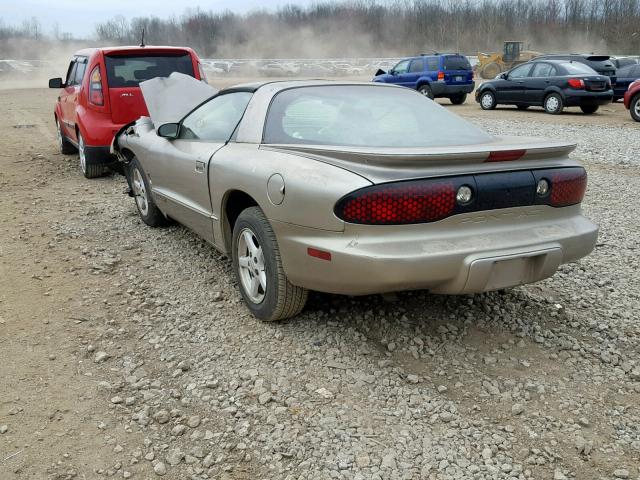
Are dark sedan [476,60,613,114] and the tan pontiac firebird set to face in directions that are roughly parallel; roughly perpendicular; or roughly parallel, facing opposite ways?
roughly parallel

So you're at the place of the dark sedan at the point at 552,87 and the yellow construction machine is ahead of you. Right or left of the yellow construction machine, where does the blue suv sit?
left

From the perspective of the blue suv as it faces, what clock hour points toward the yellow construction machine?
The yellow construction machine is roughly at 2 o'clock from the blue suv.

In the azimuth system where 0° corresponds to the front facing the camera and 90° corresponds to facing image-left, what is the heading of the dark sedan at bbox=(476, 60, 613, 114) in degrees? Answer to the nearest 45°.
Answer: approximately 135°

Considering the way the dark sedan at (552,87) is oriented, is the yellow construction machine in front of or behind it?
in front

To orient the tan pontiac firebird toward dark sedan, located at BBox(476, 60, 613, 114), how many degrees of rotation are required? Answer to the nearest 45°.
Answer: approximately 45° to its right

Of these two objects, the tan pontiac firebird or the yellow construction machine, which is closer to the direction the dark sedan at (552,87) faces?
the yellow construction machine

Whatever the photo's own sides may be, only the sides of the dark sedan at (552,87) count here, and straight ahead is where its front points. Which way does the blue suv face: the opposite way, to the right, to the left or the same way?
the same way

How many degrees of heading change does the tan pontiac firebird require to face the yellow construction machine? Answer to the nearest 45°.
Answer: approximately 45° to its right

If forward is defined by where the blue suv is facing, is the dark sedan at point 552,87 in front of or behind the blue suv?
behind

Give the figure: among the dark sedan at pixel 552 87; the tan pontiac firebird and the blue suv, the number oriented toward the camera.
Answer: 0

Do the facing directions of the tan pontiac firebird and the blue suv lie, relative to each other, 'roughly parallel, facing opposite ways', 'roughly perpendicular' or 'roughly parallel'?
roughly parallel

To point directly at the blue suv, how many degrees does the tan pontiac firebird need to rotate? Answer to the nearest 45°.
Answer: approximately 45° to its right

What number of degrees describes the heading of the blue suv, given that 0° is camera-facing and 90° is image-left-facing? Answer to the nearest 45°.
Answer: approximately 135°

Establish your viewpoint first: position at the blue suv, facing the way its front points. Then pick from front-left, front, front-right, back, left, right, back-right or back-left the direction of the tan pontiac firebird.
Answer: back-left
